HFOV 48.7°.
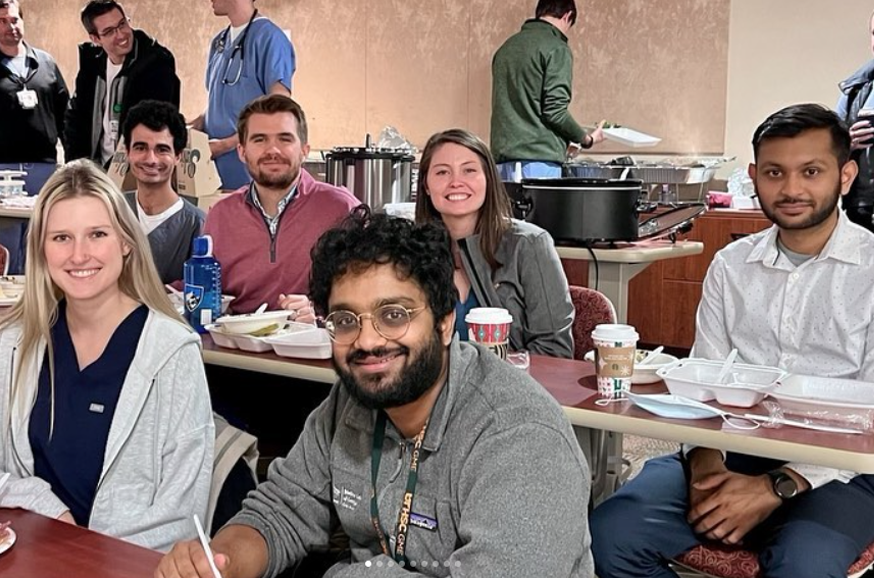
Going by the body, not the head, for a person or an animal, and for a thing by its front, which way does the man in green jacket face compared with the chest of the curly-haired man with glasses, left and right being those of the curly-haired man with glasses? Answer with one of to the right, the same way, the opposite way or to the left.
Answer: the opposite way

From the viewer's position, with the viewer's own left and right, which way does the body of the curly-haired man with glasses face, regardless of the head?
facing the viewer and to the left of the viewer

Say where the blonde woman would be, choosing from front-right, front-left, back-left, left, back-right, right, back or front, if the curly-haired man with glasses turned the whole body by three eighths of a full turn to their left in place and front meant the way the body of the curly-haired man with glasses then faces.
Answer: back-left

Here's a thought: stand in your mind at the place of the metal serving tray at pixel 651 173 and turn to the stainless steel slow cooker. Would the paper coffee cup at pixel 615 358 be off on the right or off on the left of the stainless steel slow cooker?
left

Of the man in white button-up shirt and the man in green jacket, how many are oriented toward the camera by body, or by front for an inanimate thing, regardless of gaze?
1

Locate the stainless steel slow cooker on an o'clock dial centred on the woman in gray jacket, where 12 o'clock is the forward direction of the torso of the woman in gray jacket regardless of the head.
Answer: The stainless steel slow cooker is roughly at 4 o'clock from the woman in gray jacket.

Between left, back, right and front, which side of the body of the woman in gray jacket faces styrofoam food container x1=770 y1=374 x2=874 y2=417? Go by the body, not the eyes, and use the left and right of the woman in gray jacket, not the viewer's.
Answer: left

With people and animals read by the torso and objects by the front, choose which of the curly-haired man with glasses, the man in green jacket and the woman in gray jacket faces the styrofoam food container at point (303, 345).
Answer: the woman in gray jacket

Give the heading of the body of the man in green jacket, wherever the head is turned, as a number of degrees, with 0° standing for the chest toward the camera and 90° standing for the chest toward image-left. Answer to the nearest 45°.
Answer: approximately 225°

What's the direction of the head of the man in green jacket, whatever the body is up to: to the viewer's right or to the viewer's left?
to the viewer's right

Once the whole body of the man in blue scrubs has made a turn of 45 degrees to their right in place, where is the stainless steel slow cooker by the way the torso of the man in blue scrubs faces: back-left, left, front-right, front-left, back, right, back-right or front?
back-left
